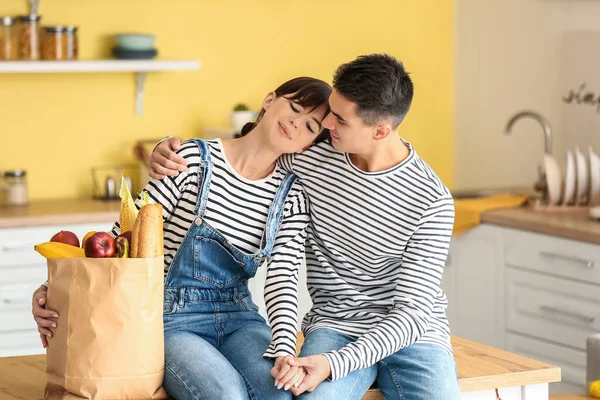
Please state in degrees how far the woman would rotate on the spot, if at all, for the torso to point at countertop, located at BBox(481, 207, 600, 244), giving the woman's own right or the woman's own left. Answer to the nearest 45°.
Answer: approximately 135° to the woman's own left

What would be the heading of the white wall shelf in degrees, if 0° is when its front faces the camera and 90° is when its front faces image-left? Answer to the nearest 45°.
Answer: approximately 0°

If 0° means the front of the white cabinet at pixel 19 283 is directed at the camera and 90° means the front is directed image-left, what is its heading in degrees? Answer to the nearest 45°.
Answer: approximately 0°

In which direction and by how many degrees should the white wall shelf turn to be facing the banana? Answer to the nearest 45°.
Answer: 0° — it already faces it

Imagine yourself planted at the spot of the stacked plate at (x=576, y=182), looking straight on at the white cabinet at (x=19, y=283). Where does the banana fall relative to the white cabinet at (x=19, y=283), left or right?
left

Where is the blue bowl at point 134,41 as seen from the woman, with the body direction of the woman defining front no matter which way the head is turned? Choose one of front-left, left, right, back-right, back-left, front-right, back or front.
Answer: back

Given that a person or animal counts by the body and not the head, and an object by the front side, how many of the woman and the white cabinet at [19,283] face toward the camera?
2
